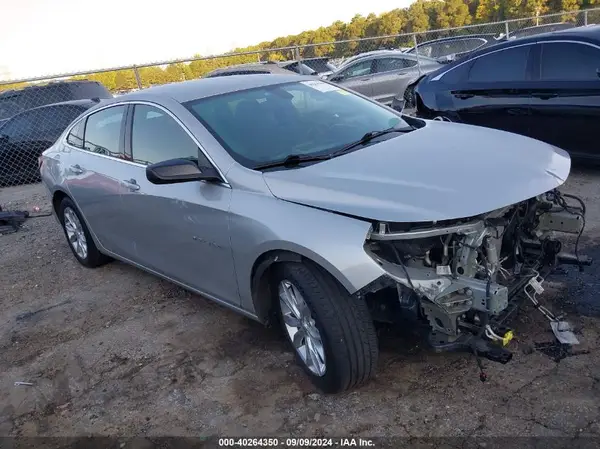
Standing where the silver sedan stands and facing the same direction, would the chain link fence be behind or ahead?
behind

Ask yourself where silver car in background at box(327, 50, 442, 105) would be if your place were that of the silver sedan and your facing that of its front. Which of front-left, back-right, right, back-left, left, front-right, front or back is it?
back-left

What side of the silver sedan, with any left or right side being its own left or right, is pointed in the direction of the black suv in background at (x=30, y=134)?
back

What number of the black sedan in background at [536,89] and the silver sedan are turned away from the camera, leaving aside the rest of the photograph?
0

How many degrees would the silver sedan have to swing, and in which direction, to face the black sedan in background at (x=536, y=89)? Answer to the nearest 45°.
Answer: approximately 90° to its left

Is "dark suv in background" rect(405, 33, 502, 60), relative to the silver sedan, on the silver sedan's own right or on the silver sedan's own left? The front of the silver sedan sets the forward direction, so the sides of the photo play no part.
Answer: on the silver sedan's own left

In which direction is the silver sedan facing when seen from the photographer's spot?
facing the viewer and to the right of the viewer
